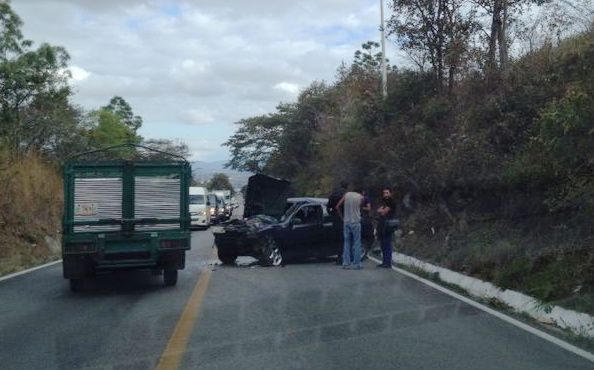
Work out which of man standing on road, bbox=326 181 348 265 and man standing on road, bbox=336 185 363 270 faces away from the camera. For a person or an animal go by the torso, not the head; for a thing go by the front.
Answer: man standing on road, bbox=336 185 363 270

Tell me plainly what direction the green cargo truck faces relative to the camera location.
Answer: facing away from the viewer

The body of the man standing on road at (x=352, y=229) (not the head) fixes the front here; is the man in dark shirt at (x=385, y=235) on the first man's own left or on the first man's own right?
on the first man's own right

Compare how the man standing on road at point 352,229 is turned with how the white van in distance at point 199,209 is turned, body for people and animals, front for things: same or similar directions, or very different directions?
very different directions

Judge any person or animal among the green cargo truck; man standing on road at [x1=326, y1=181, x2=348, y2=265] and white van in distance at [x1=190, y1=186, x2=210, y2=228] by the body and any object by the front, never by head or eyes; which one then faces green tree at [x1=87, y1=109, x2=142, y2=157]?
the green cargo truck

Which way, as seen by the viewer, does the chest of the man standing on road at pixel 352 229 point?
away from the camera

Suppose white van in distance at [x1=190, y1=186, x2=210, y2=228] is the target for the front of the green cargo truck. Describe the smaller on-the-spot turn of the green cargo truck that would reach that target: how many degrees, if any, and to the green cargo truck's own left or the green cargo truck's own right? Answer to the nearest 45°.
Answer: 0° — it already faces it
